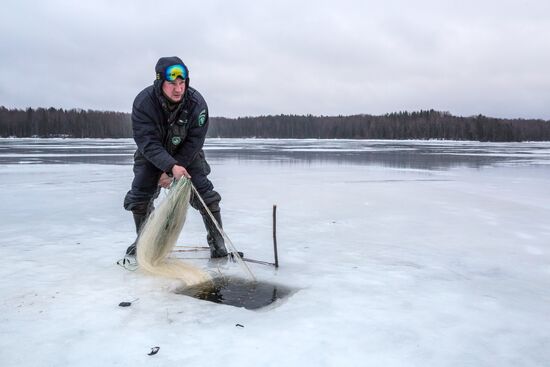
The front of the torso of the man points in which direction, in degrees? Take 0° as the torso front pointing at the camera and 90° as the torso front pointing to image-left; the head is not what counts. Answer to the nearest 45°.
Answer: approximately 0°
